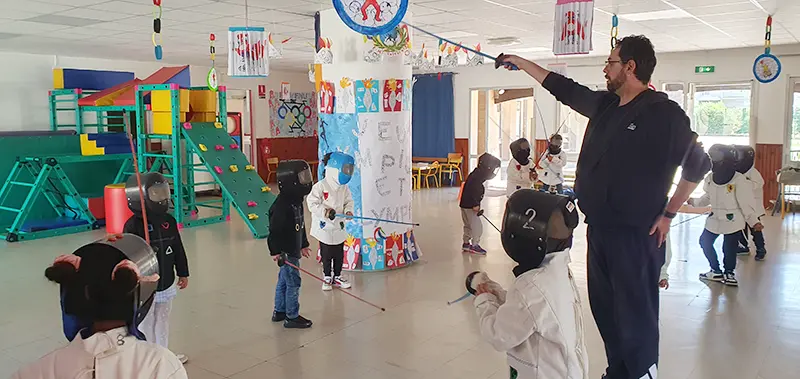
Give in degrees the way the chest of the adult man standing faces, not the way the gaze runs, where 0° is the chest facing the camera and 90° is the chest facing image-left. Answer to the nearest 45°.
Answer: approximately 45°

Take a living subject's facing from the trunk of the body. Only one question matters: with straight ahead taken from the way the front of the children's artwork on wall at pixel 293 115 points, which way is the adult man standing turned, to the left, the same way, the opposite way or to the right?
to the right

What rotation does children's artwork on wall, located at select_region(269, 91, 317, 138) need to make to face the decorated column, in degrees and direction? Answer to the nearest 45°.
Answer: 0° — it already faces it

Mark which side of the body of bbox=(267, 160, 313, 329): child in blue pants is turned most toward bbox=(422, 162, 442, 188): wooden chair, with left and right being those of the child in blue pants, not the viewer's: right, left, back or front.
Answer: left

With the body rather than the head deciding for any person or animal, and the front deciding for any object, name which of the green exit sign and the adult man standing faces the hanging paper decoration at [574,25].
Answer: the green exit sign

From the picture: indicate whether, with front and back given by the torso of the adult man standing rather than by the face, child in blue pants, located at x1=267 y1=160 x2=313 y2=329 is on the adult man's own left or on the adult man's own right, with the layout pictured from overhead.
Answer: on the adult man's own right

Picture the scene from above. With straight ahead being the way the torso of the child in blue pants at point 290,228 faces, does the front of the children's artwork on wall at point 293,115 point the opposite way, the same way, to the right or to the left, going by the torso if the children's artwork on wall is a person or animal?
to the right

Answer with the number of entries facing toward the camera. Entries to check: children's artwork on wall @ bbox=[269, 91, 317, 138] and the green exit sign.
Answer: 2

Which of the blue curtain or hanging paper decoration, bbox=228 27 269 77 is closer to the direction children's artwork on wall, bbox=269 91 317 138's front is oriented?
the hanging paper decoration

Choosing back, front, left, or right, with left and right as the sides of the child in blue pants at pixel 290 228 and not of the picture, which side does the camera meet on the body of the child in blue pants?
right
